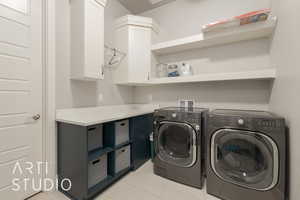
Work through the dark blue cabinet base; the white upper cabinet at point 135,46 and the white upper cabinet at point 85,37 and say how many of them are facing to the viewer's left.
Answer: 0

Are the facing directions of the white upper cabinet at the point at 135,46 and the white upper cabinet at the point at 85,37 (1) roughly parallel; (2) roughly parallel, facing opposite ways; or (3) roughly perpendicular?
roughly parallel

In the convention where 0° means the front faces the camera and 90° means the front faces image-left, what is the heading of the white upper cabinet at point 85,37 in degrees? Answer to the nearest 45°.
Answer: approximately 315°

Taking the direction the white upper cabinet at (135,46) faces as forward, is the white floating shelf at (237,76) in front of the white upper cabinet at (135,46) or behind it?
in front

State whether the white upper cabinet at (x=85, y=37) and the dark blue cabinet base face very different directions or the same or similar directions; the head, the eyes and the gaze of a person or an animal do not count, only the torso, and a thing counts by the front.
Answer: same or similar directions

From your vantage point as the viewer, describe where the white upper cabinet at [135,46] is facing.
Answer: facing the viewer and to the right of the viewer

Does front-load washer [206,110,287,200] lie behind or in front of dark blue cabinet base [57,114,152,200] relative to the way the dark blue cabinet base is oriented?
in front

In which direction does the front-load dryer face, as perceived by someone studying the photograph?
facing the viewer and to the left of the viewer
